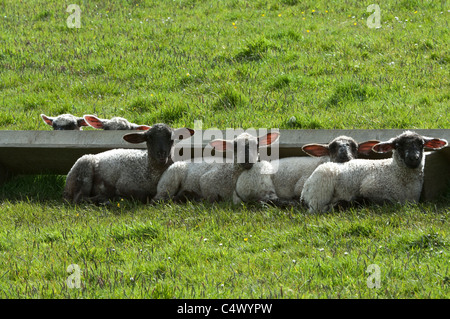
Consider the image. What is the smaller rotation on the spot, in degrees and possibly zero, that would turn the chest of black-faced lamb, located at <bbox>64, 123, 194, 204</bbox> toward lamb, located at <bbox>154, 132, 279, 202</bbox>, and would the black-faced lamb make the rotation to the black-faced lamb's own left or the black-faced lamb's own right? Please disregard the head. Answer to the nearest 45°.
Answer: approximately 45° to the black-faced lamb's own right

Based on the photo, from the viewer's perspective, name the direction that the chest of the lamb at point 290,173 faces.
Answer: to the viewer's right

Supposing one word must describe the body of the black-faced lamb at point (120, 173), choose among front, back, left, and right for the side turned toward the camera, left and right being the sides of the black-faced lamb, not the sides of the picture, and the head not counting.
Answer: right

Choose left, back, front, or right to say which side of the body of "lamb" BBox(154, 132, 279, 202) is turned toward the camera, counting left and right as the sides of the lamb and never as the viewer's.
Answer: right

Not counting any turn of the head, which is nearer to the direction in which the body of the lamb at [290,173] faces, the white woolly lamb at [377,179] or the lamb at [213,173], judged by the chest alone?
the white woolly lamb

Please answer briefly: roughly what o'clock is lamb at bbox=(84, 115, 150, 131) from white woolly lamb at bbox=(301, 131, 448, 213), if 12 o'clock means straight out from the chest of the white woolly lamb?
The lamb is roughly at 7 o'clock from the white woolly lamb.

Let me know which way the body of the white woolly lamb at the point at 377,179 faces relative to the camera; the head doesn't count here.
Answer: to the viewer's right

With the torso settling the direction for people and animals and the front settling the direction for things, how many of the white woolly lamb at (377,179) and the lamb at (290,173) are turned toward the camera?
0

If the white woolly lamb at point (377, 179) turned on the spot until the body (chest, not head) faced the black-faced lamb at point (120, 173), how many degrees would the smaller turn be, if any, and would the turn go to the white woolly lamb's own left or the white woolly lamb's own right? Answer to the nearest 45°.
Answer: approximately 180°
